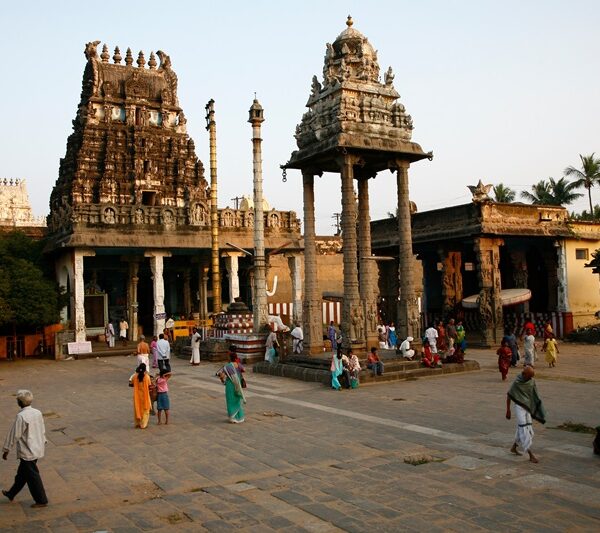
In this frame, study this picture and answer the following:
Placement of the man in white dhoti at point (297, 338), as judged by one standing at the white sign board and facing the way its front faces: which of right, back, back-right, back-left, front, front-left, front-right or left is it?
front-left

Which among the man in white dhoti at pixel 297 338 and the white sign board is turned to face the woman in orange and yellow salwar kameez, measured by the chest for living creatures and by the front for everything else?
the white sign board

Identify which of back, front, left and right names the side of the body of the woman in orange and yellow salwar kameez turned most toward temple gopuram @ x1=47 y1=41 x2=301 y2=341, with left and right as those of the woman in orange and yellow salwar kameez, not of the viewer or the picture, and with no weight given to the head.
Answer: front

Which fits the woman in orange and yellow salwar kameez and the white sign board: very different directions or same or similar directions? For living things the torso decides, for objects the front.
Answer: very different directions

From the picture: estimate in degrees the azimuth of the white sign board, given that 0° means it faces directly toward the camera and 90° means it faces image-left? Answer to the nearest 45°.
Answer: approximately 0°

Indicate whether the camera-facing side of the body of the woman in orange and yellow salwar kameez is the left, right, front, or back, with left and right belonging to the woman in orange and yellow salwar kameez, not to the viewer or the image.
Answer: back
